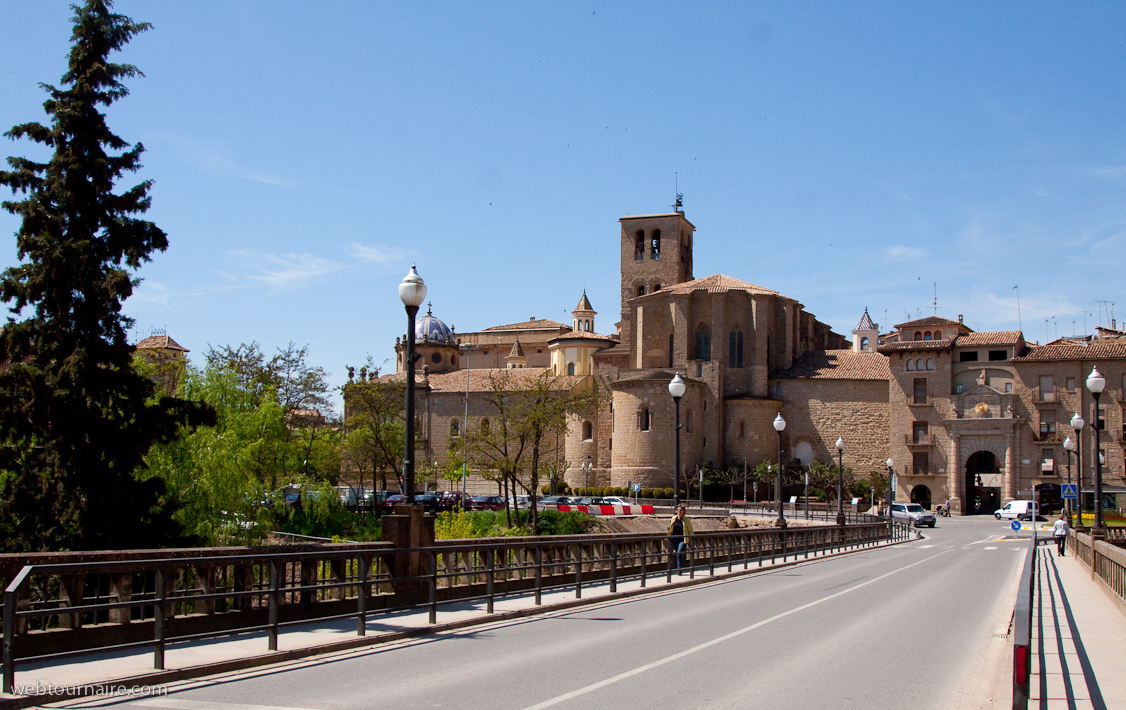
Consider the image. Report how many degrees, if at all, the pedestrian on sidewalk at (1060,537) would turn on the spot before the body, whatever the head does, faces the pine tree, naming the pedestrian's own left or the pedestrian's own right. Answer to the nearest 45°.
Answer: approximately 135° to the pedestrian's own left

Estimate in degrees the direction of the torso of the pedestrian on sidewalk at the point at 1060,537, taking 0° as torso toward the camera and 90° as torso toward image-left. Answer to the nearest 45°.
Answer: approximately 180°

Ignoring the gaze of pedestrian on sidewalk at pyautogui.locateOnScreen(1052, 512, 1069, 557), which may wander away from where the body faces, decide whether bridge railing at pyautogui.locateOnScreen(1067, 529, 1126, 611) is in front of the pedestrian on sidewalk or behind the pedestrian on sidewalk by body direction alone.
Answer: behind

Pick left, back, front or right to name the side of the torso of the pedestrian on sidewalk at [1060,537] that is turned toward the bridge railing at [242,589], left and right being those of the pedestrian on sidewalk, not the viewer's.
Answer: back

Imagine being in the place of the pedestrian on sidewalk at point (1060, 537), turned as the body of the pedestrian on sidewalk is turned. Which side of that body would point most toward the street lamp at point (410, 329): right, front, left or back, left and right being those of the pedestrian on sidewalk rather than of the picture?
back

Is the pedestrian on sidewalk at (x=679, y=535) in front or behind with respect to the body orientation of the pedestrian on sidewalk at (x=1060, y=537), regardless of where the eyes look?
behind
